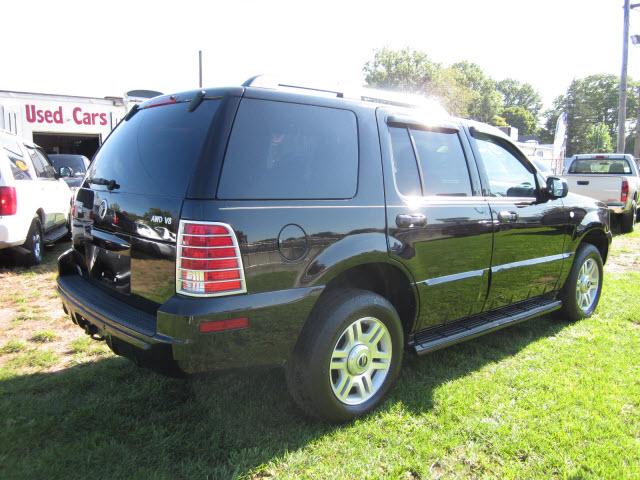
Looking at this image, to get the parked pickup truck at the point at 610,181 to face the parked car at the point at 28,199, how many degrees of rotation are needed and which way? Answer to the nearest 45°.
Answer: approximately 135° to its left

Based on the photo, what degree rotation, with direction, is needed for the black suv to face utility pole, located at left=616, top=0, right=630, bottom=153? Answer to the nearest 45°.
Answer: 0° — it already faces it

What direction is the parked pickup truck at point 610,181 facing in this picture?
away from the camera

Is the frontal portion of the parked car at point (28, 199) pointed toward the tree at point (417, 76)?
yes

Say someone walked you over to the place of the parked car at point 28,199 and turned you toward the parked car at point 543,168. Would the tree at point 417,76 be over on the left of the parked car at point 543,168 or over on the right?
left

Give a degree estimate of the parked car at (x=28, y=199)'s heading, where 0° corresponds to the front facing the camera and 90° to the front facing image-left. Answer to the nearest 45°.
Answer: approximately 225°

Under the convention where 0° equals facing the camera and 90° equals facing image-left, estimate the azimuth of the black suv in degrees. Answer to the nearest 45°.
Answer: approximately 225°

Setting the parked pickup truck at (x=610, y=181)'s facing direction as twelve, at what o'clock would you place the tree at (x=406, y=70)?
The tree is roughly at 11 o'clock from the parked pickup truck.
